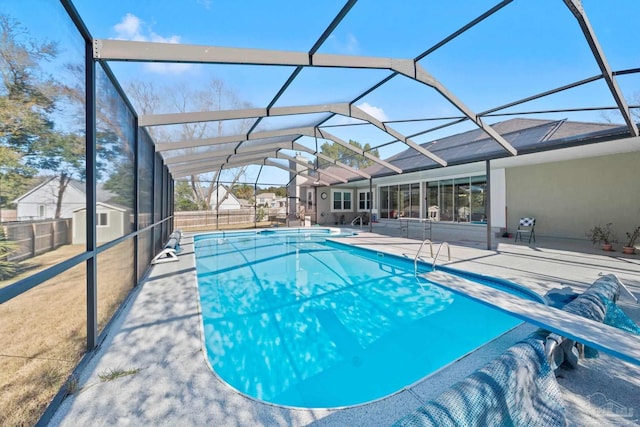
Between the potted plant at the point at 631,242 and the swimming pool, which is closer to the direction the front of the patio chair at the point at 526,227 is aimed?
the swimming pool

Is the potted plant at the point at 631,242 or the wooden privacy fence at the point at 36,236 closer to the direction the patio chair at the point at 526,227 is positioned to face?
the wooden privacy fence

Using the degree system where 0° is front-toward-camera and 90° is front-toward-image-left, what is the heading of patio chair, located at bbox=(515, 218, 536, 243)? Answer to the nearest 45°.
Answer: approximately 45°
